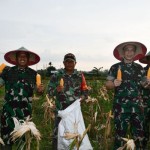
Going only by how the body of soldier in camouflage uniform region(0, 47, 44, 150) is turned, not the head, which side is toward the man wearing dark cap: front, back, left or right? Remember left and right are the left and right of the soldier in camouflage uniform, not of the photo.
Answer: left

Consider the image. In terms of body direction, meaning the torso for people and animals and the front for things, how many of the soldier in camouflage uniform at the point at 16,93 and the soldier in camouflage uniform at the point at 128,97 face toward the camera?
2

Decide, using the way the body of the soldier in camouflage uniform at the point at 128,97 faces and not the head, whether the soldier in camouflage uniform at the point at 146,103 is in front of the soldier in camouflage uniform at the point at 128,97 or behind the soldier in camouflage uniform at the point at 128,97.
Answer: behind

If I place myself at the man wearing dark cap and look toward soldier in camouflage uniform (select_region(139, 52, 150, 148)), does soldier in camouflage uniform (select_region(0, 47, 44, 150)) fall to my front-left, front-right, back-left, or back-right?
back-right

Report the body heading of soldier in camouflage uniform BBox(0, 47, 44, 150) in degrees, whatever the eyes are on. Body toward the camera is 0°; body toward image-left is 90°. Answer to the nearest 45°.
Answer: approximately 0°

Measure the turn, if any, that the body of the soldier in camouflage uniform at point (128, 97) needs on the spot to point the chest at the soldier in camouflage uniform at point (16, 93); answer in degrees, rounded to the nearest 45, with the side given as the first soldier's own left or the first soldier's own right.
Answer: approximately 90° to the first soldier's own right

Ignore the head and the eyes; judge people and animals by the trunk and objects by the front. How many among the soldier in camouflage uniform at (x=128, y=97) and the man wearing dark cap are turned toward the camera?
2

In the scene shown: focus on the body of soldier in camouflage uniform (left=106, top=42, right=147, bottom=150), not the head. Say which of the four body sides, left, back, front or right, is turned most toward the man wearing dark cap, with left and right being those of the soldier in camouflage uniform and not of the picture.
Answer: right

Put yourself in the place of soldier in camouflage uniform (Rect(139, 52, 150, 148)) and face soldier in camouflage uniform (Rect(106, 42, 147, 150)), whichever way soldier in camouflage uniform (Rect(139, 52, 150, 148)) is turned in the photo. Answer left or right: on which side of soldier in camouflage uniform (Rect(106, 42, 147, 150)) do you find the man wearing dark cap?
right

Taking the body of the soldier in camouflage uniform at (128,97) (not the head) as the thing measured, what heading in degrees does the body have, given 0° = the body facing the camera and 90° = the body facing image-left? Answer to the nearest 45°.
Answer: approximately 0°

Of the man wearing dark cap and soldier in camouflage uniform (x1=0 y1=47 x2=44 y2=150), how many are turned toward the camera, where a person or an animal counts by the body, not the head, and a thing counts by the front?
2
